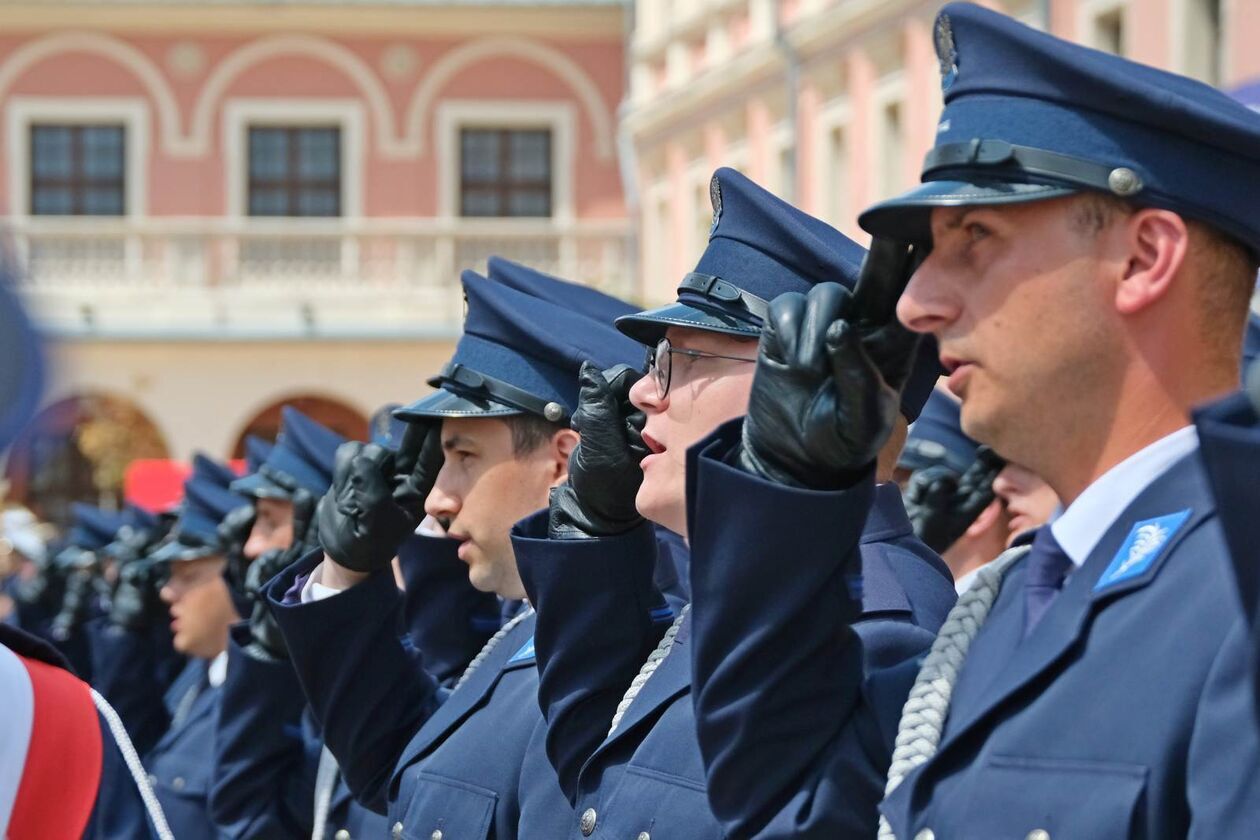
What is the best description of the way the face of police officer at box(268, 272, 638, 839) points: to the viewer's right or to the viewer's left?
to the viewer's left

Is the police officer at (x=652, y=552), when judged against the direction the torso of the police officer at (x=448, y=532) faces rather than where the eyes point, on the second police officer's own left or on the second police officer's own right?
on the second police officer's own left

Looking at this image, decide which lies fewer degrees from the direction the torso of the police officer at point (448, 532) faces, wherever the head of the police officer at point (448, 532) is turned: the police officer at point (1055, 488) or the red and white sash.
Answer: the red and white sash

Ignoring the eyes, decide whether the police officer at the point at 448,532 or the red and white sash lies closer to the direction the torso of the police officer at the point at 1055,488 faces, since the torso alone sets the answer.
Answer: the red and white sash

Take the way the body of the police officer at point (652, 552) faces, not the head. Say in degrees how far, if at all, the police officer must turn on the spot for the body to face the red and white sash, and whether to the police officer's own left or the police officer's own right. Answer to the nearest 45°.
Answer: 0° — they already face it

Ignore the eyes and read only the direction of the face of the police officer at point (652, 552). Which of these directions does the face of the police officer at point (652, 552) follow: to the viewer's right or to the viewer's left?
to the viewer's left

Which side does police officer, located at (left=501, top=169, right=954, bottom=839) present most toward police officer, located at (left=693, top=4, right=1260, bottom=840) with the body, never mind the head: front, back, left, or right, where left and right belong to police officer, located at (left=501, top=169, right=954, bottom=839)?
left

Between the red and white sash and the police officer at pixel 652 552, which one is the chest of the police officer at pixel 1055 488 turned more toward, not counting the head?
the red and white sash

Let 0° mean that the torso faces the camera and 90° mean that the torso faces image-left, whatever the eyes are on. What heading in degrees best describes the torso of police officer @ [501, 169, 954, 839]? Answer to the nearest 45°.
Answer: approximately 45°
